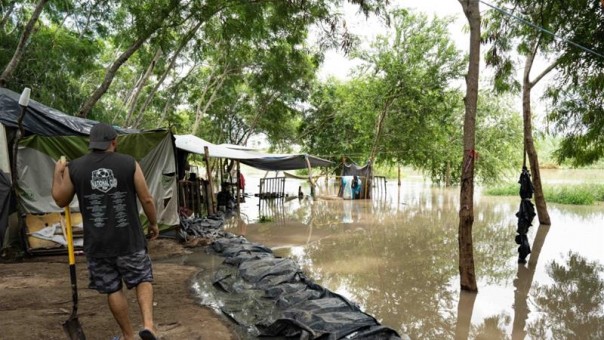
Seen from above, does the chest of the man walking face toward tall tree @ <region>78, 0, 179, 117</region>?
yes

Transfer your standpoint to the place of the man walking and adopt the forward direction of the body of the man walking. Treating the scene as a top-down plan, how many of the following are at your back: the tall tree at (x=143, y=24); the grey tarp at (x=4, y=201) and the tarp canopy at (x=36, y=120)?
0

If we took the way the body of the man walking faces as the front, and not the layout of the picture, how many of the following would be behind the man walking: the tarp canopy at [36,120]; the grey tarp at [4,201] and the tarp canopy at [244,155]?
0

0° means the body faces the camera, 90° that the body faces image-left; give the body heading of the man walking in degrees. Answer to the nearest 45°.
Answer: approximately 180°

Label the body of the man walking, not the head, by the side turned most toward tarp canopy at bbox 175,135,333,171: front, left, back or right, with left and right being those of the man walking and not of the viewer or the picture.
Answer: front

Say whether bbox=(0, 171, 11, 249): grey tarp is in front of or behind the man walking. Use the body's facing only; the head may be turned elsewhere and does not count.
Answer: in front

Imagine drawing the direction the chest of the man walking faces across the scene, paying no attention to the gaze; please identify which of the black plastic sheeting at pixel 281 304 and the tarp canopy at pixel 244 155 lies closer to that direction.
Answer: the tarp canopy

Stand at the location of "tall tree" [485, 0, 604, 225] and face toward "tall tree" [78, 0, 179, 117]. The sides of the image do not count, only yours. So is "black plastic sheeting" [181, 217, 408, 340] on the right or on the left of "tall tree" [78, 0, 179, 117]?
left

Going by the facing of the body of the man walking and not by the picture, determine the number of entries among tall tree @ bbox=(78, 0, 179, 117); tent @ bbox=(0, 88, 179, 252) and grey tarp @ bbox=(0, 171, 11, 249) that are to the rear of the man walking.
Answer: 0

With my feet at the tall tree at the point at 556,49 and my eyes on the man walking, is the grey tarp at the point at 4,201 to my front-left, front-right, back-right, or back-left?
front-right

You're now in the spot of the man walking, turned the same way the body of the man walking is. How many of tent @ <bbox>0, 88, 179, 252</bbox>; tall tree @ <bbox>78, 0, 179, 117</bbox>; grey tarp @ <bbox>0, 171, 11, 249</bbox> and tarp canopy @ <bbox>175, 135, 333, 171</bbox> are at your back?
0

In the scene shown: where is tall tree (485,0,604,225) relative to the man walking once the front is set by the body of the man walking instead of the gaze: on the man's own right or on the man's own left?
on the man's own right

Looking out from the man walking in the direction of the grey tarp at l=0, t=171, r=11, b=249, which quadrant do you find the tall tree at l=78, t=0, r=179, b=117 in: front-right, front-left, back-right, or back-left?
front-right

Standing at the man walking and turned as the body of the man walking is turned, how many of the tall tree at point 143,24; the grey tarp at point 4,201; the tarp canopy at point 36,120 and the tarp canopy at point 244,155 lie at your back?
0
